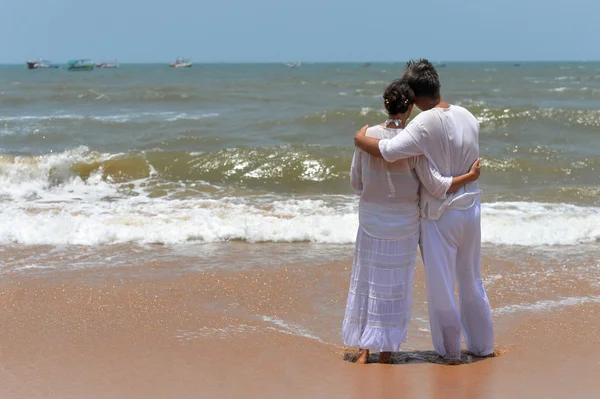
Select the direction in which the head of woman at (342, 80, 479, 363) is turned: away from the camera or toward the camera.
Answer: away from the camera

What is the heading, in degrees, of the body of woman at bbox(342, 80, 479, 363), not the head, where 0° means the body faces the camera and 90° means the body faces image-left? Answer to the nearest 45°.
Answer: approximately 180°
